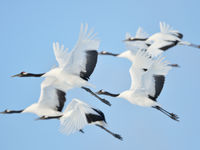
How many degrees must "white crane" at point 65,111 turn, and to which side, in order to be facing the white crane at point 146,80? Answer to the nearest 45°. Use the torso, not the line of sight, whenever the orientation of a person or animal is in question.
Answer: approximately 180°

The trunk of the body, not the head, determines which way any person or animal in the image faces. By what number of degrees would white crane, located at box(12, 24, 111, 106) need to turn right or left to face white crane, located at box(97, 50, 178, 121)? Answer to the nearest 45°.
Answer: approximately 180°

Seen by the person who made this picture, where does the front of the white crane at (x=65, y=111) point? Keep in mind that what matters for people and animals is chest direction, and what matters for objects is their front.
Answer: facing to the left of the viewer

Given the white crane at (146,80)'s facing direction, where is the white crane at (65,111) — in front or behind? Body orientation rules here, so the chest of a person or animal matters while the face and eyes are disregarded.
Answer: in front

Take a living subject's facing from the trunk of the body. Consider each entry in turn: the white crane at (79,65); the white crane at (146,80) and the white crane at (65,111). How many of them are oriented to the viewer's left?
3

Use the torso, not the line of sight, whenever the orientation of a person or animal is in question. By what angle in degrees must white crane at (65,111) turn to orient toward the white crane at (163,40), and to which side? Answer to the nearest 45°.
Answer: approximately 135° to its right

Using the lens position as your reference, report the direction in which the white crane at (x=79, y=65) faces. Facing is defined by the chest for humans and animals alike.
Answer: facing to the left of the viewer

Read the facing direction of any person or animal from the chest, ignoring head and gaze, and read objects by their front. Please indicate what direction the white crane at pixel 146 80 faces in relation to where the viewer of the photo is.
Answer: facing to the left of the viewer

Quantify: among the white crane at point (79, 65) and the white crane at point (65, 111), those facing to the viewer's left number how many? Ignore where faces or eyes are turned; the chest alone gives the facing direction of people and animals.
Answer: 2
